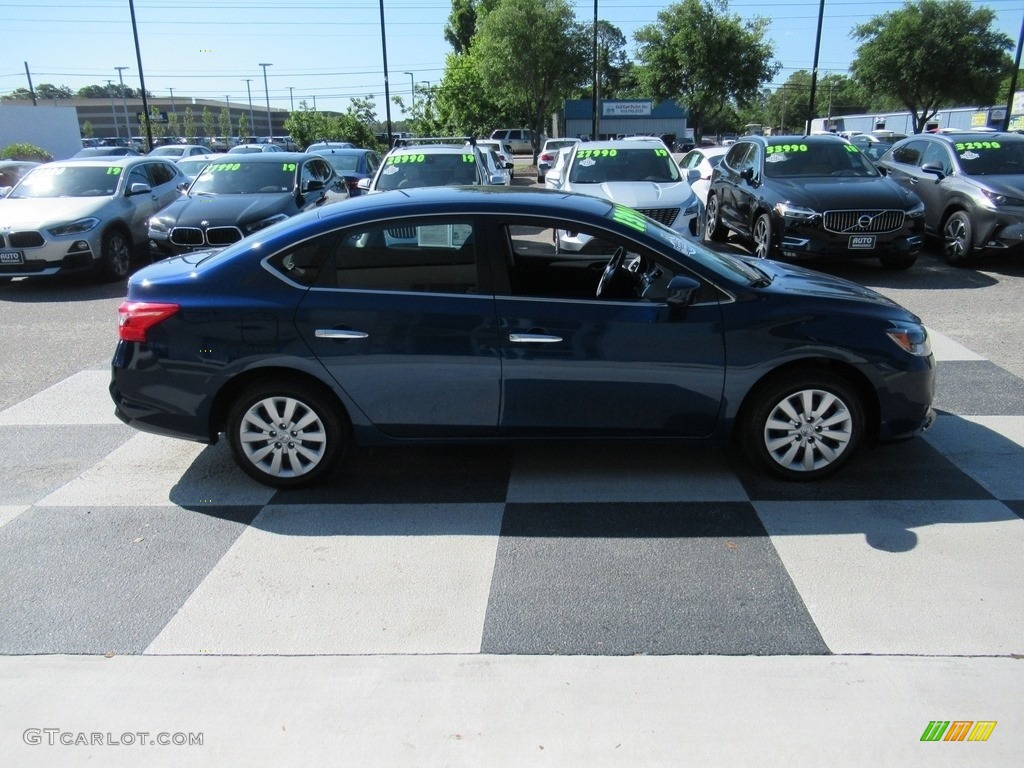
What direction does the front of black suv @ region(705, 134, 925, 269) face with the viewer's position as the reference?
facing the viewer and to the right of the viewer

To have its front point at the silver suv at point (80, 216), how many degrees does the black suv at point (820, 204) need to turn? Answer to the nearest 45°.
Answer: approximately 135° to its right

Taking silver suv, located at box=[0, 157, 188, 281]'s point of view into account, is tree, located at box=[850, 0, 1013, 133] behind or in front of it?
behind

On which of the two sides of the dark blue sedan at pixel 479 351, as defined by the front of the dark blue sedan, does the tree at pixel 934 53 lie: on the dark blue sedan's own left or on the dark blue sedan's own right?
on the dark blue sedan's own left

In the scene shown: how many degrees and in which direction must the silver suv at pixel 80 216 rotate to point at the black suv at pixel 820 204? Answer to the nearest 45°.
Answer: approximately 90° to its left

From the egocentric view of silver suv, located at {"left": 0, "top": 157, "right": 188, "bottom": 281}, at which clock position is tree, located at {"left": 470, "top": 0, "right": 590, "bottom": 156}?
The tree is roughly at 6 o'clock from the silver suv.

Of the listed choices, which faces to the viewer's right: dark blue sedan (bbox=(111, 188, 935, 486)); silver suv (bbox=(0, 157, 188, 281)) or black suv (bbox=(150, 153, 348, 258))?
the dark blue sedan

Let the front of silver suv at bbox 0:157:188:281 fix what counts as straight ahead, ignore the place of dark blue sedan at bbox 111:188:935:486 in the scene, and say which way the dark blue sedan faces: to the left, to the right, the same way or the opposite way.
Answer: to the left

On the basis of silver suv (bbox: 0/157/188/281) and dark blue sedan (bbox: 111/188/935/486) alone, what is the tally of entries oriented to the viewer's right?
1

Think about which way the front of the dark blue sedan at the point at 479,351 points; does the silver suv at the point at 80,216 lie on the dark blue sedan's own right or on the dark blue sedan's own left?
on the dark blue sedan's own left

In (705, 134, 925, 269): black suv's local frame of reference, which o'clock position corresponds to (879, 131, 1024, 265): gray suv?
(879, 131, 1024, 265): gray suv is roughly at 9 o'clock from (705, 134, 925, 269): black suv.

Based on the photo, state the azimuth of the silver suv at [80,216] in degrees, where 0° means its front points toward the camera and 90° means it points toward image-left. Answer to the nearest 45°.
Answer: approximately 45°

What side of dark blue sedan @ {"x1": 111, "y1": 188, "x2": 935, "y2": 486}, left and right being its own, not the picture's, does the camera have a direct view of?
right

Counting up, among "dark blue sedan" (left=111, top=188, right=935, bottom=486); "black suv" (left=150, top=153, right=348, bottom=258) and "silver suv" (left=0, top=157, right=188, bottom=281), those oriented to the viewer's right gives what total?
1

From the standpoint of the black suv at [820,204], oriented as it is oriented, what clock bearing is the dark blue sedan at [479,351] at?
The dark blue sedan is roughly at 2 o'clock from the black suv.
